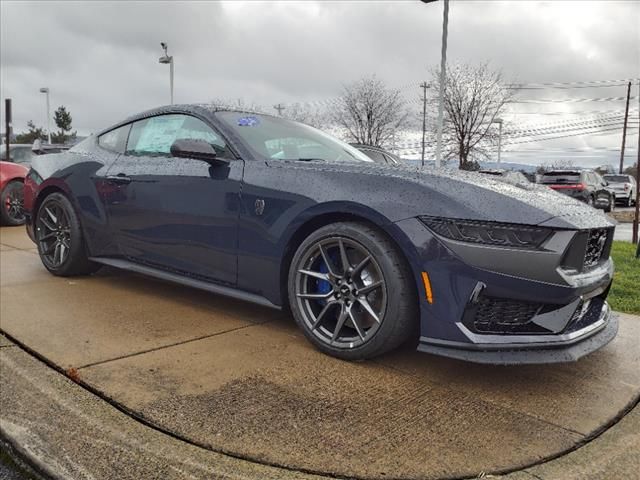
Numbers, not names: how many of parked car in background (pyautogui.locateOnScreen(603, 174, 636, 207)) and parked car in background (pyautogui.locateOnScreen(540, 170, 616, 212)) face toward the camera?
0

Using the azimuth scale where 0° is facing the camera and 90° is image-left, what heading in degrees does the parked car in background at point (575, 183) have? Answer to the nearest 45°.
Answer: approximately 225°

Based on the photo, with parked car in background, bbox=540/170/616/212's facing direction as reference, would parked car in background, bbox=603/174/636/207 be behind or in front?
in front

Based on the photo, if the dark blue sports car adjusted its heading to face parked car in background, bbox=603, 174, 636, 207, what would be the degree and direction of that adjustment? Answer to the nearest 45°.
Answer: approximately 90° to its left

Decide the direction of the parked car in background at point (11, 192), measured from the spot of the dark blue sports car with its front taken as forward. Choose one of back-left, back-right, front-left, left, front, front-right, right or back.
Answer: back

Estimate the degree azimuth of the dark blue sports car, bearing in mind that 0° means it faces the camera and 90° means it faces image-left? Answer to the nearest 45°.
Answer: approximately 315°

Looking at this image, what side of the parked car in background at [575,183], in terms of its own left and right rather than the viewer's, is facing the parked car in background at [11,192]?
back

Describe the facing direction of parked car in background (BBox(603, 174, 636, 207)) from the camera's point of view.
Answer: facing away from the viewer and to the right of the viewer
